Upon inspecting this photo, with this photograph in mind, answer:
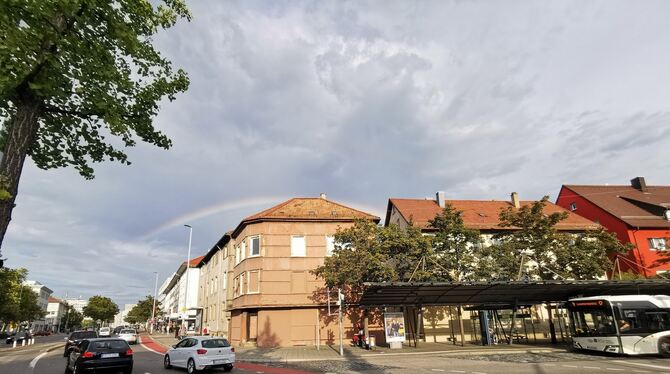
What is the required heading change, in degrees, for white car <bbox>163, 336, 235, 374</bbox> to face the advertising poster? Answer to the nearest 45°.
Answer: approximately 90° to its right

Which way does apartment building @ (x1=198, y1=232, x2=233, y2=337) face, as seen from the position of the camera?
facing to the left of the viewer

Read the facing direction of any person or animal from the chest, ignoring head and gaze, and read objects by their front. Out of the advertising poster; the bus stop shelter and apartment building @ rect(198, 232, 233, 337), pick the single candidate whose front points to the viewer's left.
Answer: the apartment building

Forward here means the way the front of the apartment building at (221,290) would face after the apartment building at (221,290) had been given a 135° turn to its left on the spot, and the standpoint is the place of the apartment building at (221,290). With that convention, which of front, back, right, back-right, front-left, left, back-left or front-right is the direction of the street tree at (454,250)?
front

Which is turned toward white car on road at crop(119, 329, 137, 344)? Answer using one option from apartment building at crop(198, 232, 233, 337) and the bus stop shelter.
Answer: the apartment building

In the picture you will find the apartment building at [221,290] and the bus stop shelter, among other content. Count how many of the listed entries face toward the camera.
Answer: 1

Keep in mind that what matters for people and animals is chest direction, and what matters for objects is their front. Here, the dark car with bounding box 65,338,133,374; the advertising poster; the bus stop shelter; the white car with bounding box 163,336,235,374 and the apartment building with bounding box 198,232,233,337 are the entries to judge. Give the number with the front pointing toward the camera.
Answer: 2

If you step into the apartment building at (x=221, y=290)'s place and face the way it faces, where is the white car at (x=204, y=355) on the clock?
The white car is roughly at 9 o'clock from the apartment building.

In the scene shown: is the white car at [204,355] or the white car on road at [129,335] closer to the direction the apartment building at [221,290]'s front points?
the white car on road

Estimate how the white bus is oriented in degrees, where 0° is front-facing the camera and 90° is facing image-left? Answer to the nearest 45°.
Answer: approximately 45°

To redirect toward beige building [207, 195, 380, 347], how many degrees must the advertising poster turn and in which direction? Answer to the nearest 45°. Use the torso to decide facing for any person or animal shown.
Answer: approximately 135° to its right

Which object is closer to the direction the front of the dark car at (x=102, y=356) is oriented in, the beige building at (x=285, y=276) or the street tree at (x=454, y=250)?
the beige building

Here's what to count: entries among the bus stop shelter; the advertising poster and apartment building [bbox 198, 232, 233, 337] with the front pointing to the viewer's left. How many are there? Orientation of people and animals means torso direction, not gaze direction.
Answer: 1

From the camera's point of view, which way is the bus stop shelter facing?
toward the camera

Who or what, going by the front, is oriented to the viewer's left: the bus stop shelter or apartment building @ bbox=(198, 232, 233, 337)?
the apartment building

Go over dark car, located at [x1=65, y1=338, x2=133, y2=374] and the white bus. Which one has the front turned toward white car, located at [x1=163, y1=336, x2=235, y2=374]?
the white bus

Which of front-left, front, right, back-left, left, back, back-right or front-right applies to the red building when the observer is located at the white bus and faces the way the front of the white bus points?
back-right
